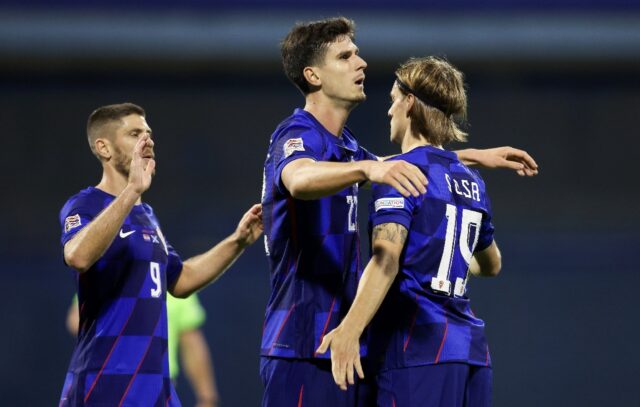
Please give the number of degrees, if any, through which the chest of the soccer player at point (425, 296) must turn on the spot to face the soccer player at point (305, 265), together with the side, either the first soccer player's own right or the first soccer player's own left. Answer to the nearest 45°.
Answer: approximately 45° to the first soccer player's own left

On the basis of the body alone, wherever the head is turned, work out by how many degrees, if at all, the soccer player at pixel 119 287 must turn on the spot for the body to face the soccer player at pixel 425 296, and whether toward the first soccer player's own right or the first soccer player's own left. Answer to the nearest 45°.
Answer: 0° — they already face them

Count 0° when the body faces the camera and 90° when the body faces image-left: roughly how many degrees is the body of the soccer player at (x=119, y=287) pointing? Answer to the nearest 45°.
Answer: approximately 315°

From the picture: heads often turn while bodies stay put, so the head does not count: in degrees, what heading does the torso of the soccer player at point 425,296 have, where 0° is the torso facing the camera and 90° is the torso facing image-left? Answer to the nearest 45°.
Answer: approximately 135°

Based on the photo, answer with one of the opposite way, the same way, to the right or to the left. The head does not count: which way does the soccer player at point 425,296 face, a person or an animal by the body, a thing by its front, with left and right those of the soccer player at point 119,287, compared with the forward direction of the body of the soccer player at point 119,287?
the opposite way
